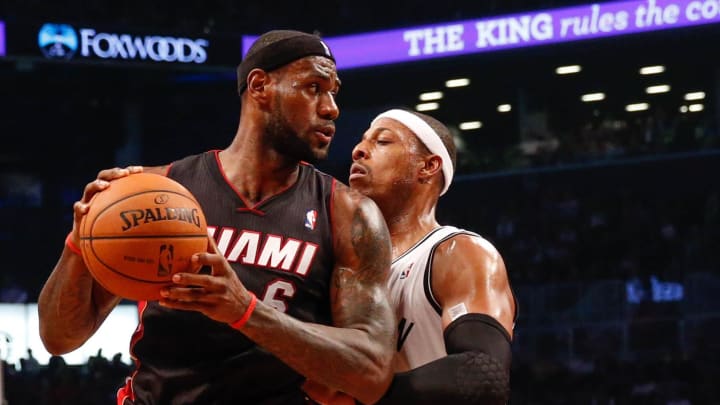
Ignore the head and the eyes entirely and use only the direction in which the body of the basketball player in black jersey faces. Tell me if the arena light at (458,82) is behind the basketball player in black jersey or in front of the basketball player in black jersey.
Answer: behind

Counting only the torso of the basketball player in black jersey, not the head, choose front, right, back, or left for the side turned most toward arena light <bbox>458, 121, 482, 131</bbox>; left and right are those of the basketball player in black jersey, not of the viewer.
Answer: back

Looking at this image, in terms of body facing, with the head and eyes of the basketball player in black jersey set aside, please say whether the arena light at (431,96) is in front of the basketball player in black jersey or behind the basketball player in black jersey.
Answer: behind

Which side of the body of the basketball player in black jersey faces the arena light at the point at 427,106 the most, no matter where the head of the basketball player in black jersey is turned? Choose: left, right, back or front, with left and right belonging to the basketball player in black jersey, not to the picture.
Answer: back

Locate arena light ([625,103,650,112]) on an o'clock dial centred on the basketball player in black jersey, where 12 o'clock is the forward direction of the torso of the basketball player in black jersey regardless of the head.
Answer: The arena light is roughly at 7 o'clock from the basketball player in black jersey.

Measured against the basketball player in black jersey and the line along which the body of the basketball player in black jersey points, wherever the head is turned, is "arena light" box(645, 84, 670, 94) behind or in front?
behind

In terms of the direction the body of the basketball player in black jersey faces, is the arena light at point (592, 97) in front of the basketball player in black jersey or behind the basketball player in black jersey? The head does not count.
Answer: behind

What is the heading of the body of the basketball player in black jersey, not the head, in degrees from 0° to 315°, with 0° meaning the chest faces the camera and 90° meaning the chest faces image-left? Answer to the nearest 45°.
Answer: approximately 0°

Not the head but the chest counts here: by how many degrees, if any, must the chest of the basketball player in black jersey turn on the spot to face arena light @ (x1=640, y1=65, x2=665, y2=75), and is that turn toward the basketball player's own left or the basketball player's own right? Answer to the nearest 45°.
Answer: approximately 135° to the basketball player's own left

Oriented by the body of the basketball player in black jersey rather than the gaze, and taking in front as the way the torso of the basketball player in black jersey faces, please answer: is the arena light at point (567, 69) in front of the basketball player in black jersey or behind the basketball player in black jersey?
behind

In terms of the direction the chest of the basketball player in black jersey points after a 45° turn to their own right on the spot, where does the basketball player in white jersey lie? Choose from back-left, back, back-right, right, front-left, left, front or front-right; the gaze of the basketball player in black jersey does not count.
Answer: back
